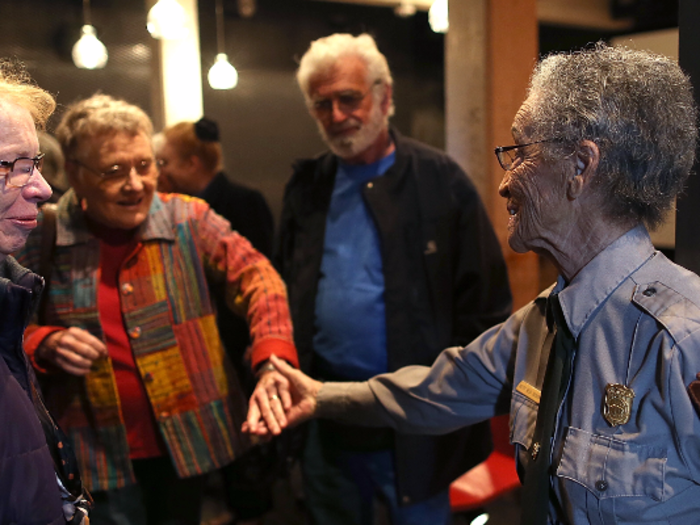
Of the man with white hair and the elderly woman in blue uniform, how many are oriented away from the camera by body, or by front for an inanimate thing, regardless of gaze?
0

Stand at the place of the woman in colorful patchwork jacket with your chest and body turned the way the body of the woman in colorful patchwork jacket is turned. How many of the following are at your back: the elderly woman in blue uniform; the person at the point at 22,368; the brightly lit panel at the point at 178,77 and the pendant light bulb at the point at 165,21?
2

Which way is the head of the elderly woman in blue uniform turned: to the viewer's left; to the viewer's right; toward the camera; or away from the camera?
to the viewer's left

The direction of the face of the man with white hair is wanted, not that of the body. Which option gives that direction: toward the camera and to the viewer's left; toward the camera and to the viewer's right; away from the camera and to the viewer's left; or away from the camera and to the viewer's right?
toward the camera and to the viewer's left

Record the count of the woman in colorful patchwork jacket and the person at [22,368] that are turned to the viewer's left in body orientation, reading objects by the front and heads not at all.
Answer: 0

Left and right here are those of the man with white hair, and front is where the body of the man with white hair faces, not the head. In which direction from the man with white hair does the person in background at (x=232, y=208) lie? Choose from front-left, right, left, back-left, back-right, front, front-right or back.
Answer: right

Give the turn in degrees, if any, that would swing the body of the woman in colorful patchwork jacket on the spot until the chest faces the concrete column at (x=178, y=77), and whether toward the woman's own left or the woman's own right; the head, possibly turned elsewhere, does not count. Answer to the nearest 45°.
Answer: approximately 180°

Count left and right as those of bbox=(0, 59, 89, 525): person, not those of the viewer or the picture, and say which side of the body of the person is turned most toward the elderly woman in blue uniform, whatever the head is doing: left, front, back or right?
front

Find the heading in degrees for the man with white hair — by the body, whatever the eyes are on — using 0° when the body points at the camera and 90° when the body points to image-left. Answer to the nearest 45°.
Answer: approximately 45°

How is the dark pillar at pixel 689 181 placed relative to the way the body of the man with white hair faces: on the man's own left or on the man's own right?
on the man's own left
